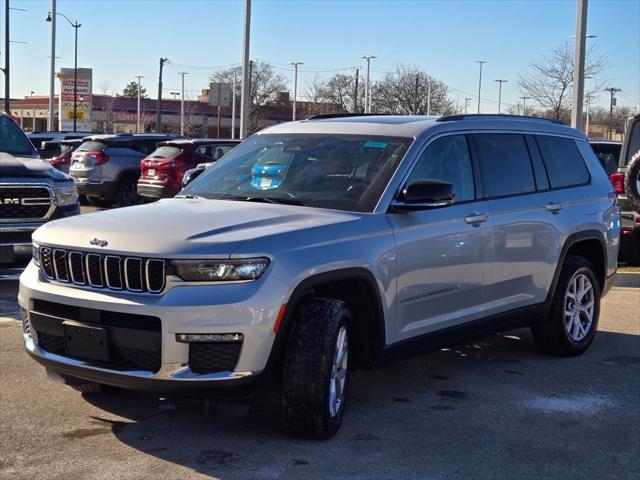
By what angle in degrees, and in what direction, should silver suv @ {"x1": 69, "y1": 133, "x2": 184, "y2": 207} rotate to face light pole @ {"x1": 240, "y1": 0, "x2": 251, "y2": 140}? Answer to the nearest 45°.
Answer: approximately 45° to its right

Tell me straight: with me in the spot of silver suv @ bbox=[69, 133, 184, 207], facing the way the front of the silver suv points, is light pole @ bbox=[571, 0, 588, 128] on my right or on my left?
on my right

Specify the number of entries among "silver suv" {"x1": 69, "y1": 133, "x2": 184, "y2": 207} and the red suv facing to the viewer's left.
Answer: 0

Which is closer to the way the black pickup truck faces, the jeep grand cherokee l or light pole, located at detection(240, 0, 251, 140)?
the jeep grand cherokee l

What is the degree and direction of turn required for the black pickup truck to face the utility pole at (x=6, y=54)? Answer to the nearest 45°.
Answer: approximately 135° to its left

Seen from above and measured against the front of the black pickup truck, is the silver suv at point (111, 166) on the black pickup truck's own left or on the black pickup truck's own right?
on the black pickup truck's own left

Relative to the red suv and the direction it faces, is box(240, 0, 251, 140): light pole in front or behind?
in front

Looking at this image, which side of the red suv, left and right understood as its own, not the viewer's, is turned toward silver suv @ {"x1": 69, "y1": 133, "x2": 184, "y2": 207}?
left
